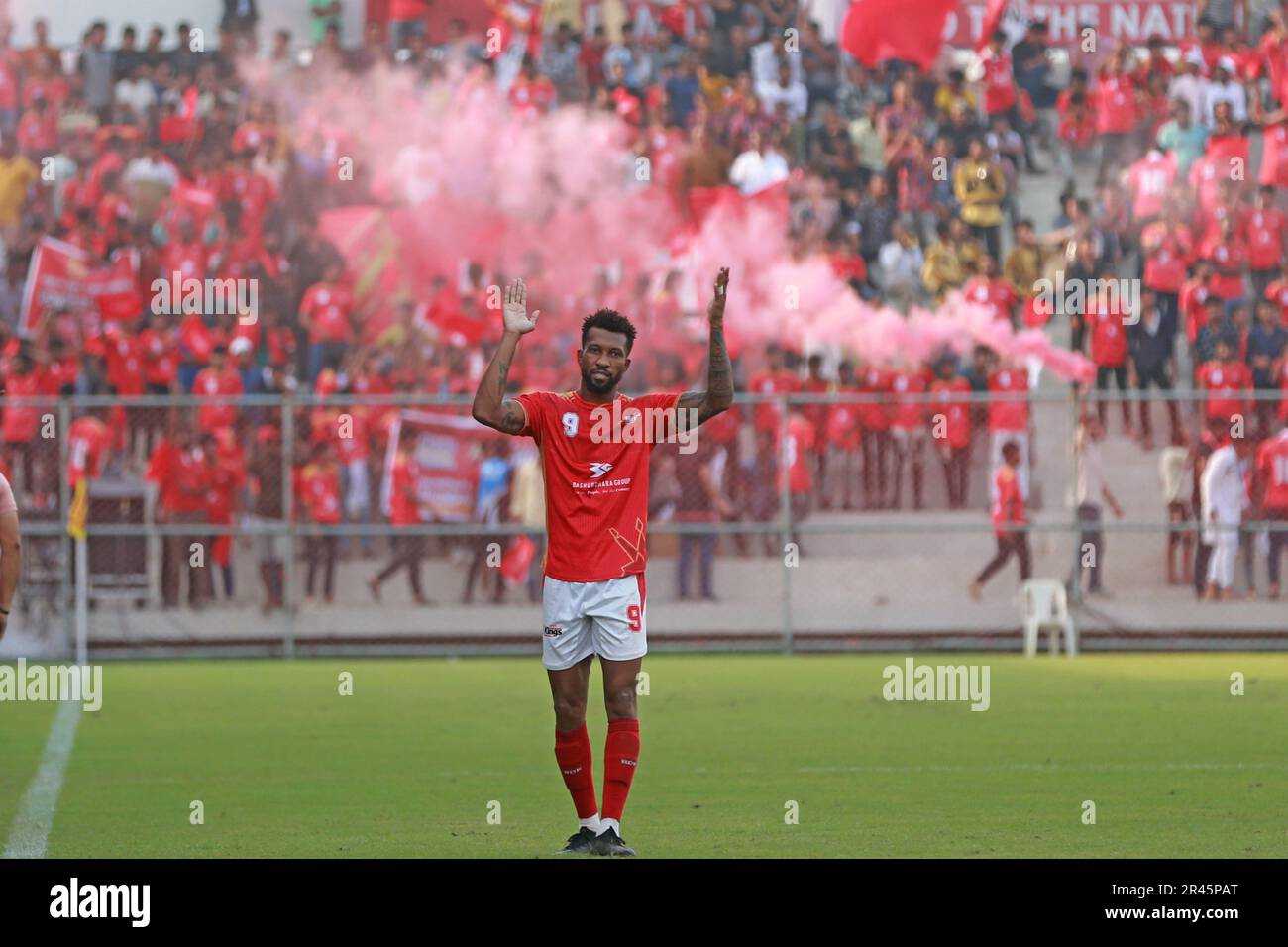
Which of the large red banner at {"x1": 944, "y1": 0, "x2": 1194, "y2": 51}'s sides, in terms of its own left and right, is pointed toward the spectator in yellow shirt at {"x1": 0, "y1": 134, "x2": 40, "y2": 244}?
right

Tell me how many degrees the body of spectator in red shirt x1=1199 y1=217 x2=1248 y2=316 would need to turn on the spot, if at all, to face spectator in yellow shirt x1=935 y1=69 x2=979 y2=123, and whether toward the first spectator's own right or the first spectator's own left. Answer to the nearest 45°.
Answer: approximately 135° to the first spectator's own right

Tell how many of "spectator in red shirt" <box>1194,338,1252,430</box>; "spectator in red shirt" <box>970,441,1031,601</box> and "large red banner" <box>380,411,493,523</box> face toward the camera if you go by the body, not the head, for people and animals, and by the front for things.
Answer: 2

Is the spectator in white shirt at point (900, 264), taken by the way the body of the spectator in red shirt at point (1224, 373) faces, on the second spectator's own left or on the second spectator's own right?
on the second spectator's own right

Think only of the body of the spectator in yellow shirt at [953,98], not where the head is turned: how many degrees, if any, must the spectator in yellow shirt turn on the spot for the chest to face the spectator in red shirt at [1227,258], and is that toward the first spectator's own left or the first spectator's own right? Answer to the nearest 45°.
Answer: approximately 45° to the first spectator's own left

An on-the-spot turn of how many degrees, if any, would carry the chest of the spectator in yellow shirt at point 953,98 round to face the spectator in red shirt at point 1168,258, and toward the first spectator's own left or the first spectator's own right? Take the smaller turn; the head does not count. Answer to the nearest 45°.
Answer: approximately 45° to the first spectator's own left

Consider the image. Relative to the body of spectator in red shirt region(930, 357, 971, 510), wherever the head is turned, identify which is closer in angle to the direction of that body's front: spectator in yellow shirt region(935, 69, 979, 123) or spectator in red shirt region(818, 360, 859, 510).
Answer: the spectator in red shirt

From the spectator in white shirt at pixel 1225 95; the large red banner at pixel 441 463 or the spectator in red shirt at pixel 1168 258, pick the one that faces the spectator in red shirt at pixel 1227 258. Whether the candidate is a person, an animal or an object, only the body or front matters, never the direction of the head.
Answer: the spectator in white shirt

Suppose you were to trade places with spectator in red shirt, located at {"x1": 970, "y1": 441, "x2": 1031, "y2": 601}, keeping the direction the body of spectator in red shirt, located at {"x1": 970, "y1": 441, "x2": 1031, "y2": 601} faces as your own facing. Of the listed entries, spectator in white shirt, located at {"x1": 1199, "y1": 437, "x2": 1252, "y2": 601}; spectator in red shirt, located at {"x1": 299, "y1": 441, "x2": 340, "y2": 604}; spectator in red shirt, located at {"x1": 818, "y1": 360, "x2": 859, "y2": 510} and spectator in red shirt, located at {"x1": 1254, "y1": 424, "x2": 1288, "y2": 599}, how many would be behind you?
2
